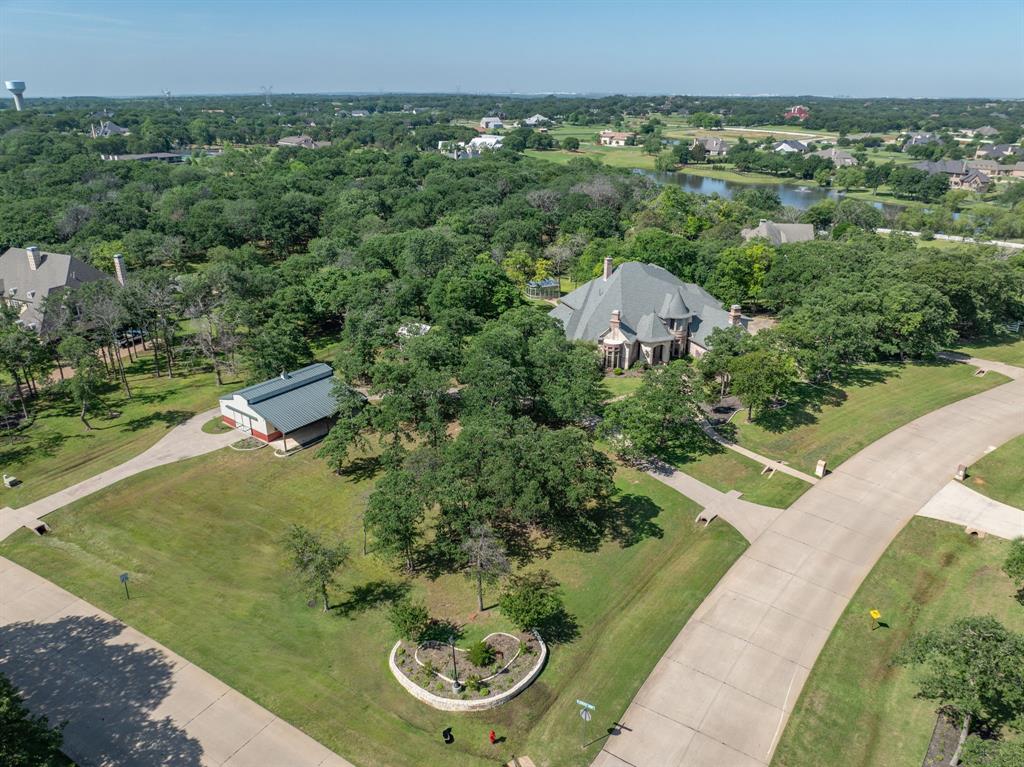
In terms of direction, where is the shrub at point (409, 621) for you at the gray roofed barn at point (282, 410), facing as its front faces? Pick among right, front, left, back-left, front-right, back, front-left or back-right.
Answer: front-left

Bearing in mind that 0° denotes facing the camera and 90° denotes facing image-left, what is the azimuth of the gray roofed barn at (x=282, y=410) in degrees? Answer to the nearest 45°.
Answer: approximately 45°

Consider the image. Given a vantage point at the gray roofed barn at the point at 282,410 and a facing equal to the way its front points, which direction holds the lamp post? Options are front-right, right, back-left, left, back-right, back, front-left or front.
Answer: front-left

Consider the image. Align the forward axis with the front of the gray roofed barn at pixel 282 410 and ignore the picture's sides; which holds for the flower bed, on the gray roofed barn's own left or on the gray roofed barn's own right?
on the gray roofed barn's own left

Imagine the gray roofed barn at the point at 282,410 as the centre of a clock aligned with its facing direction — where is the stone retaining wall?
The stone retaining wall is roughly at 10 o'clock from the gray roofed barn.

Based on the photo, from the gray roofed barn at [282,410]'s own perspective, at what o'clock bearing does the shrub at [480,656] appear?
The shrub is roughly at 10 o'clock from the gray roofed barn.
